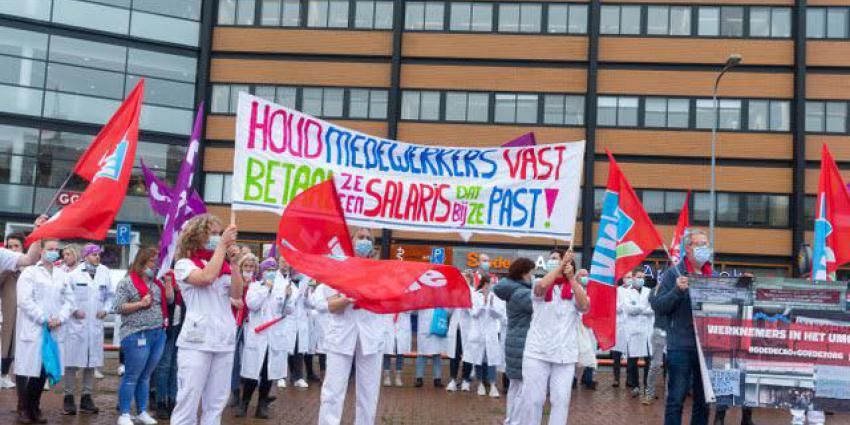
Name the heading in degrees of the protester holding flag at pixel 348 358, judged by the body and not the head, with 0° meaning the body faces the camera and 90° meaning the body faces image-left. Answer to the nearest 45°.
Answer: approximately 0°

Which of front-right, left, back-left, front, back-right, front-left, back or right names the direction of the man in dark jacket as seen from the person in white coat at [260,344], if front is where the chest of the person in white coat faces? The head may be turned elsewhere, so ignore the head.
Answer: front-left

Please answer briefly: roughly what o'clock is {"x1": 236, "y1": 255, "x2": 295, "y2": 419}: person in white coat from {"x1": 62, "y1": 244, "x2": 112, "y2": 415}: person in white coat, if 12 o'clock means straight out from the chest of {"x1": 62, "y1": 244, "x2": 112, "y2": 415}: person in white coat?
{"x1": 236, "y1": 255, "x2": 295, "y2": 419}: person in white coat is roughly at 10 o'clock from {"x1": 62, "y1": 244, "x2": 112, "y2": 415}: person in white coat.

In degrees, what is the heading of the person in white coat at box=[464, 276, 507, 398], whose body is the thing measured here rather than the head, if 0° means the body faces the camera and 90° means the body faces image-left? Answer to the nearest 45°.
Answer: approximately 0°

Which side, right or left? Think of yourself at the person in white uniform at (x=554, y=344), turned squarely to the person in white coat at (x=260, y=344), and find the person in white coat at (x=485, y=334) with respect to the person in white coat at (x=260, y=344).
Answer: right
